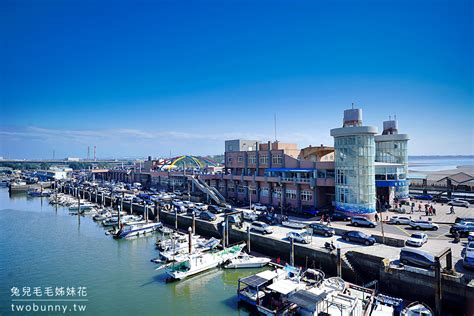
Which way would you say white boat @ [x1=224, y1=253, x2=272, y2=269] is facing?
to the viewer's right

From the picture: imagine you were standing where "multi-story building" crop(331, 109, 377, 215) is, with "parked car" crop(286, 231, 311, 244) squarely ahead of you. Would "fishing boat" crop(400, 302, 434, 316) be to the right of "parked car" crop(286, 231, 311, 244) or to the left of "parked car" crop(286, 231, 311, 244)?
left

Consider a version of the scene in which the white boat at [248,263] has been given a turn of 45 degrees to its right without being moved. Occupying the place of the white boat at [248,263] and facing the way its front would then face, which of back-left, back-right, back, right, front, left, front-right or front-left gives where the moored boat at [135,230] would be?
back

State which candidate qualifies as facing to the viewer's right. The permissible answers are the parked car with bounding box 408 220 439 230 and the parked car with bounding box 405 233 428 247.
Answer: the parked car with bounding box 408 220 439 230
